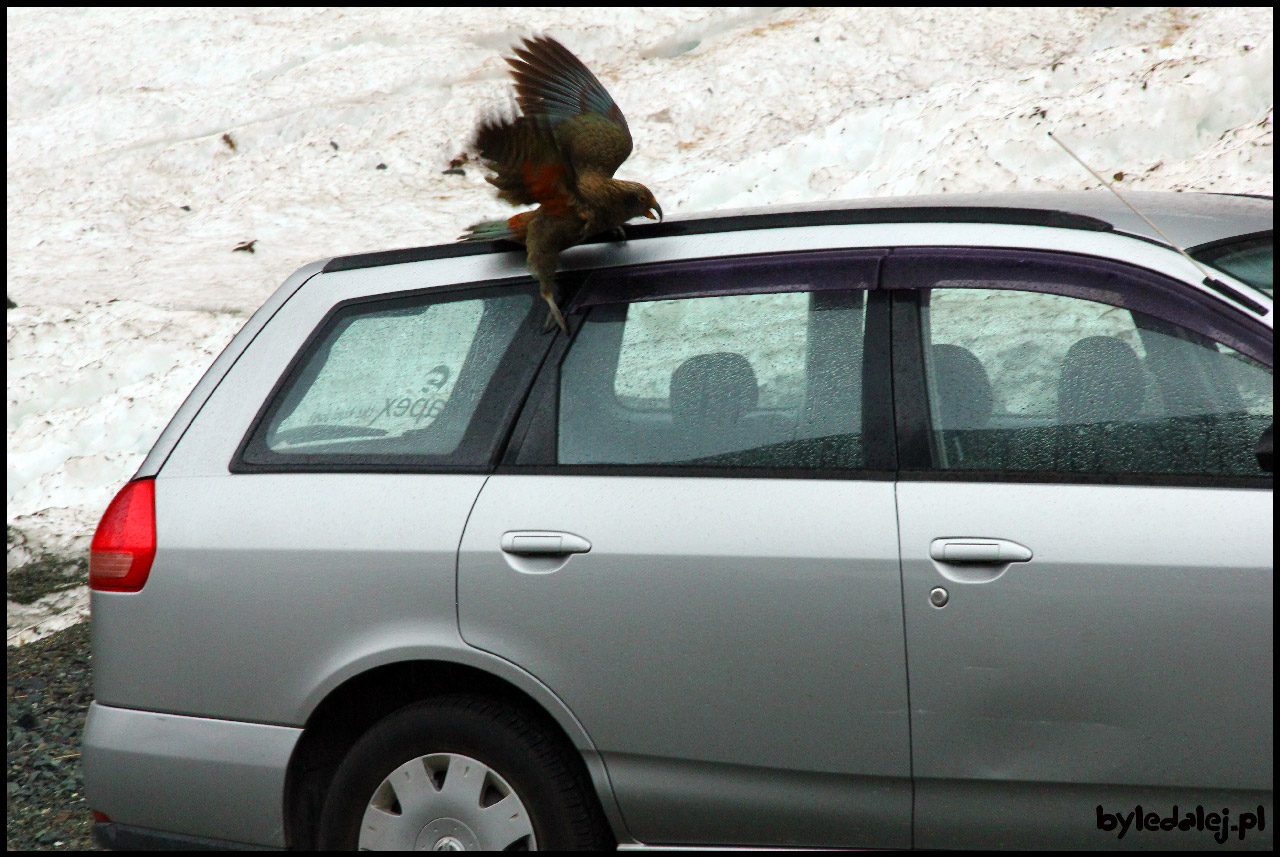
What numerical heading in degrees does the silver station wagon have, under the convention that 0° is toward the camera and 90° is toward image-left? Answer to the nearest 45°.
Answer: approximately 270°

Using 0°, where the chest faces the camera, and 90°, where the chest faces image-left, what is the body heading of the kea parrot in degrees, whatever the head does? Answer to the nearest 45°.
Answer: approximately 270°
